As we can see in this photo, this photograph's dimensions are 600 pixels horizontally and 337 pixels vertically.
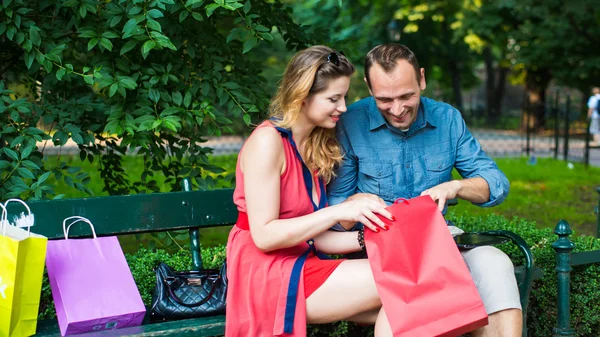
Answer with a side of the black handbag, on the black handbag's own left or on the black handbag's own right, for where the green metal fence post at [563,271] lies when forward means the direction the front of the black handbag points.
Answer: on the black handbag's own left

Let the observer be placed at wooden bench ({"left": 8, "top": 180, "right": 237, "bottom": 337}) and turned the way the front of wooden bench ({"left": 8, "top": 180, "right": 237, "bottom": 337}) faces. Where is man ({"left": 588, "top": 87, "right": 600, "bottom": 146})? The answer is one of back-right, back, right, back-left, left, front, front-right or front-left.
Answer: back-left

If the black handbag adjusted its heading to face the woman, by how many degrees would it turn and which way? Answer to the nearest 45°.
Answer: approximately 45° to its left

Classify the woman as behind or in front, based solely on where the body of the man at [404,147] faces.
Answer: in front

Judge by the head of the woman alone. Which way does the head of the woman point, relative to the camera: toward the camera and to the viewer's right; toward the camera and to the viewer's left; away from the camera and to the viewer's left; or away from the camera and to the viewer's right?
toward the camera and to the viewer's right

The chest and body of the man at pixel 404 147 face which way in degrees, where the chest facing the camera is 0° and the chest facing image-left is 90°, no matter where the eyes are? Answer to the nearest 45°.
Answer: approximately 0°

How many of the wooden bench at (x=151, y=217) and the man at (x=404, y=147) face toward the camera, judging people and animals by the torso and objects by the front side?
2

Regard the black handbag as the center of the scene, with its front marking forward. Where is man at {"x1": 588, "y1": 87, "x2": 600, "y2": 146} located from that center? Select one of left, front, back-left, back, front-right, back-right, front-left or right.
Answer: back-left

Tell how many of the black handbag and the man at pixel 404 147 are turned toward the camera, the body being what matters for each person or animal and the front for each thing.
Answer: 2

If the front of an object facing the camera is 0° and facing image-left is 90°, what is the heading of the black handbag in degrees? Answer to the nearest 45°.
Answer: approximately 0°
